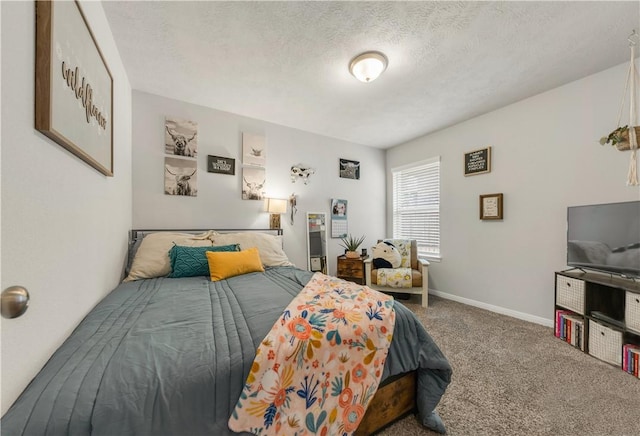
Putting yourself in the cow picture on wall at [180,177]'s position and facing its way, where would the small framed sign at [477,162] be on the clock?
The small framed sign is roughly at 10 o'clock from the cow picture on wall.

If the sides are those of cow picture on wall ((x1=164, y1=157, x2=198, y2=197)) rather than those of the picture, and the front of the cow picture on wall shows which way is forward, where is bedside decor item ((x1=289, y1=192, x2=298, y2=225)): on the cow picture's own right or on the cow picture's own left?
on the cow picture's own left

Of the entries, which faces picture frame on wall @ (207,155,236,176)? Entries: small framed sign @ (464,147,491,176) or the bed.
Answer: the small framed sign

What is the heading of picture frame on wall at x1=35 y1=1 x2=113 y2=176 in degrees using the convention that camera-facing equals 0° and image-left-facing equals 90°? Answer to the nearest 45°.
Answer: approximately 270°

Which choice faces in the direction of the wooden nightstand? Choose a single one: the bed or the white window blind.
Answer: the white window blind

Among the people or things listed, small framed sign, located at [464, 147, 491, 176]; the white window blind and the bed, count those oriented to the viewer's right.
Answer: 0

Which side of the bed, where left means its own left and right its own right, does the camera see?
front

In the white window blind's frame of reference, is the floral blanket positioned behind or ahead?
ahead

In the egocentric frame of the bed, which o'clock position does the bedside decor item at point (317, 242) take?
The bedside decor item is roughly at 7 o'clock from the bed.

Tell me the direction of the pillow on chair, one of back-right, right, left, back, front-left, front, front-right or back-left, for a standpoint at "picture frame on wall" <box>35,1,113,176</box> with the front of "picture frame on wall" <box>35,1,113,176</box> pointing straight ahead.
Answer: front

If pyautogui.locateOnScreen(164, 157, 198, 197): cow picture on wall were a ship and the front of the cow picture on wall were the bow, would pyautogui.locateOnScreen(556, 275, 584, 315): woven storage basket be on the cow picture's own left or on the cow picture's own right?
on the cow picture's own left

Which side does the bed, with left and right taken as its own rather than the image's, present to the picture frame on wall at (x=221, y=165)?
back

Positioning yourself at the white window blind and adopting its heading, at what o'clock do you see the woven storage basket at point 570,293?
The woven storage basket is roughly at 9 o'clock from the white window blind.

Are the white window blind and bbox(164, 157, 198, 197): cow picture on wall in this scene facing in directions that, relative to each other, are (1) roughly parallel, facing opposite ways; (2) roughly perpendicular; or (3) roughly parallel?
roughly perpendicular

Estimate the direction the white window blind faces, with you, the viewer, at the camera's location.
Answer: facing the viewer and to the left of the viewer

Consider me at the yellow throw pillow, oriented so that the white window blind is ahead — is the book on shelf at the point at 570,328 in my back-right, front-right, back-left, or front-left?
front-right

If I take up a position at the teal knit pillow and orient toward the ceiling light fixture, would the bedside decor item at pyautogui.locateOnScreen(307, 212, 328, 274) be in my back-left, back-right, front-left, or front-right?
front-left

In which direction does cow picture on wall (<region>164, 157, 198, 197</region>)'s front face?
toward the camera

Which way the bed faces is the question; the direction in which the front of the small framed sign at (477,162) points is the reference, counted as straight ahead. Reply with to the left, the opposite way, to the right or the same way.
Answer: to the left

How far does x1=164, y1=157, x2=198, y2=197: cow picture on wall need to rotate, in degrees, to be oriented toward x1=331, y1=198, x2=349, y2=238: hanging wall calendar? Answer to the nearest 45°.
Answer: approximately 90° to its left
